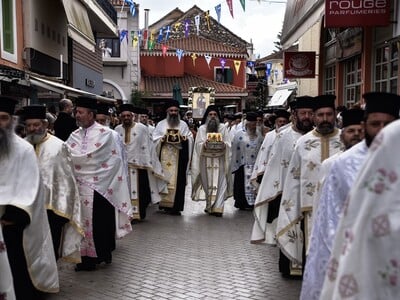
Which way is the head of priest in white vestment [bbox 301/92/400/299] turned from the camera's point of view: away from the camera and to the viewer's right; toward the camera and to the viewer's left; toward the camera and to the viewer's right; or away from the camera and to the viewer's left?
toward the camera and to the viewer's left

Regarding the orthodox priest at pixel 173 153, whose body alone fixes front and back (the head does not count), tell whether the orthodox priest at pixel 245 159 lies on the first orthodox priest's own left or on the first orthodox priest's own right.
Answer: on the first orthodox priest's own left

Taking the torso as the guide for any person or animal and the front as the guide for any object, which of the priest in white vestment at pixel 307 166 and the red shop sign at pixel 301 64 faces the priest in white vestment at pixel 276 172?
the red shop sign

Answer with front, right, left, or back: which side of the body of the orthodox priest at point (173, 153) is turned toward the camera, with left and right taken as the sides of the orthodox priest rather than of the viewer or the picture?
front

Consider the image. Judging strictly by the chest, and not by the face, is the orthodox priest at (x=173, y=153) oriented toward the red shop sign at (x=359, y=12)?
no

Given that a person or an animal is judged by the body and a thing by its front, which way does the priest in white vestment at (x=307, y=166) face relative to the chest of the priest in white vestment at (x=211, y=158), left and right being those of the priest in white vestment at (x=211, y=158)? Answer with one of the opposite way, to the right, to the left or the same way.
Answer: the same way

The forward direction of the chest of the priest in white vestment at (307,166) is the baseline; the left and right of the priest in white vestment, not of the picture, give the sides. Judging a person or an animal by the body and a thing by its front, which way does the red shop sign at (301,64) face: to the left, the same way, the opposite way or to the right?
the same way

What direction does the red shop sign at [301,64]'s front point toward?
toward the camera

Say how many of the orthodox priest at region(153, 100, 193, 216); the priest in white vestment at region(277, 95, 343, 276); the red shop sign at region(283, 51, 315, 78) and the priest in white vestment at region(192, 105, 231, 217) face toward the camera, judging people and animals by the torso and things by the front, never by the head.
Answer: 4

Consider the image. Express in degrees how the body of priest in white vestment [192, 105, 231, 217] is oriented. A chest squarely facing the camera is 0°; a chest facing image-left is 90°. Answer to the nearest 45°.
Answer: approximately 0°

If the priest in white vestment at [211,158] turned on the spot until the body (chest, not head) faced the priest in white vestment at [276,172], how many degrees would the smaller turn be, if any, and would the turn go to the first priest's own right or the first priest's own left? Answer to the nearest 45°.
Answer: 0° — they already face them

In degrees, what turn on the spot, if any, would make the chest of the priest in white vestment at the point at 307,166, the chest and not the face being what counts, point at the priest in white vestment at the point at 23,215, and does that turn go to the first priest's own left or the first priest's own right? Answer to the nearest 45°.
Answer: approximately 45° to the first priest's own right

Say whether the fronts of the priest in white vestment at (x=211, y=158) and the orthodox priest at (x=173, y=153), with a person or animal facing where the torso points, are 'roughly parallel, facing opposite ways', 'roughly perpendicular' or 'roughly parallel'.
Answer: roughly parallel

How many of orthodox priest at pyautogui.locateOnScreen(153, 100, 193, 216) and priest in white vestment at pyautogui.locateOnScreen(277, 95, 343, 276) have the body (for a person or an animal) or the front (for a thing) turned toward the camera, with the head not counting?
2

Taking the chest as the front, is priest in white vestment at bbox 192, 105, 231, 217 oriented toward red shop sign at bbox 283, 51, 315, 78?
no

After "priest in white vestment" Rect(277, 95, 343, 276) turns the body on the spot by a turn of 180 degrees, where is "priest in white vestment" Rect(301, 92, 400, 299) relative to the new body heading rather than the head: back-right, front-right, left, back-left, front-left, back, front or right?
back

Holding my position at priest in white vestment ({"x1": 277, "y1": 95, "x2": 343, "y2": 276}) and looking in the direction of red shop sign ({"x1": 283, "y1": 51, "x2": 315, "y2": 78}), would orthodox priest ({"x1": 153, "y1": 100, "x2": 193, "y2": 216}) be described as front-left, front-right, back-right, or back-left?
front-left

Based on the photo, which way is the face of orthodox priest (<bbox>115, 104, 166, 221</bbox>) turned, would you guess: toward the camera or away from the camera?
toward the camera
